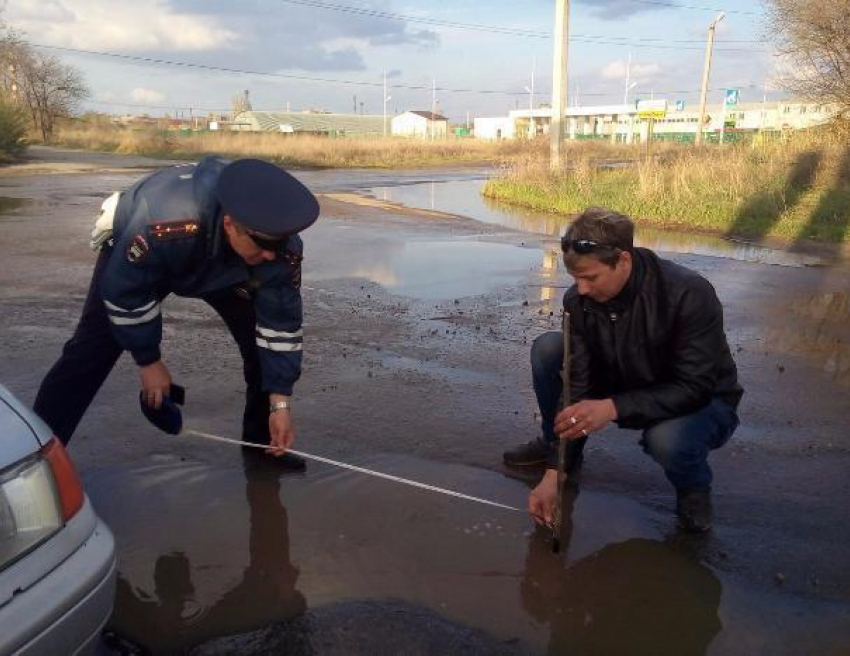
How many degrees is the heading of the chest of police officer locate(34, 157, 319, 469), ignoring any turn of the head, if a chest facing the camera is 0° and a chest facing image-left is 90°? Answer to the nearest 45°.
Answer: approximately 315°

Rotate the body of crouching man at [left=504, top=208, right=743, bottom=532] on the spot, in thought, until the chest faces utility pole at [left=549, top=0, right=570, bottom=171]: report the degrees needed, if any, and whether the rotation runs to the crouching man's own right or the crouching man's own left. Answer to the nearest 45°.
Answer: approximately 135° to the crouching man's own right

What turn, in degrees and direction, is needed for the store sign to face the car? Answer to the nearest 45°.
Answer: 0° — it already faces it

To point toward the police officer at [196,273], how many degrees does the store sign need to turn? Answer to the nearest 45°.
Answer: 0° — it already faces them

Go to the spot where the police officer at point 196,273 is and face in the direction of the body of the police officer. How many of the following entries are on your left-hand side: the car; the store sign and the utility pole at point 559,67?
2

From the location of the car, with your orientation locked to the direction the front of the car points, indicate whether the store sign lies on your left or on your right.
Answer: on your left

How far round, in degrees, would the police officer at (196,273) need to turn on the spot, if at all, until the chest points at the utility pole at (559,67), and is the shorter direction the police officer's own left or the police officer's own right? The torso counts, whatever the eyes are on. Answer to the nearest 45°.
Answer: approximately 90° to the police officer's own left
